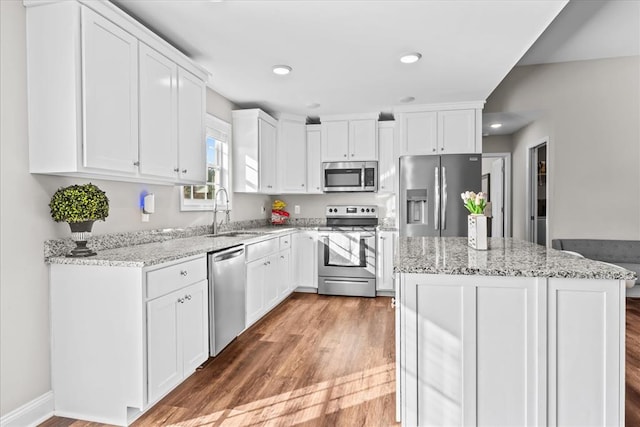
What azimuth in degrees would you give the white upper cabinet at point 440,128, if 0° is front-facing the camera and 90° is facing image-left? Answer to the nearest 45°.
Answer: approximately 0°

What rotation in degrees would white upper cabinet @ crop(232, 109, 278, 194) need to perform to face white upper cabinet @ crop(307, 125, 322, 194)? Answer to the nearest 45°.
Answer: approximately 45° to its left

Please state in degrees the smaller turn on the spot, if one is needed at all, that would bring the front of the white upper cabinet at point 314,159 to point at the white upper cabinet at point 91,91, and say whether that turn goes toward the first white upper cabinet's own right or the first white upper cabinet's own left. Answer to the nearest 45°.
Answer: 0° — it already faces it

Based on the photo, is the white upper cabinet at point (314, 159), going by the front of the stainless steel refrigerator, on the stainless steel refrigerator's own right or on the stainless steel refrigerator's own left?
on the stainless steel refrigerator's own right

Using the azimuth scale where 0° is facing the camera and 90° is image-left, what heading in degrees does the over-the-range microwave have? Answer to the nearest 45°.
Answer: approximately 0°

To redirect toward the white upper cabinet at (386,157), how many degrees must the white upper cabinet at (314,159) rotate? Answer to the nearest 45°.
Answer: approximately 90° to its left

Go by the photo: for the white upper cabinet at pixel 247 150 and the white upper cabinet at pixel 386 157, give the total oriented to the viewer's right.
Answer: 1

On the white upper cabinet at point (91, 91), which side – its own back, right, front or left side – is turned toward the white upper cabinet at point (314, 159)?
left

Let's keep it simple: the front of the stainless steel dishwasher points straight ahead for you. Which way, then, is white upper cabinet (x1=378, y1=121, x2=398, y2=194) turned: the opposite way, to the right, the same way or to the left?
to the right

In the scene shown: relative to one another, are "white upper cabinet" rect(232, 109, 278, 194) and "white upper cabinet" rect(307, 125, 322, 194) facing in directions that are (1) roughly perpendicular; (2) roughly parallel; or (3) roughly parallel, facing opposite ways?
roughly perpendicular
